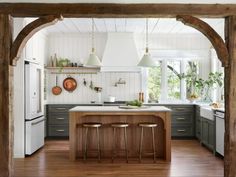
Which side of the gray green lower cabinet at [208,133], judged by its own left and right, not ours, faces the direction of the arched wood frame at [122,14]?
front

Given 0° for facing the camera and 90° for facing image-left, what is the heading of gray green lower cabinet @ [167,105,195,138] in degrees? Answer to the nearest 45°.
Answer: approximately 0°

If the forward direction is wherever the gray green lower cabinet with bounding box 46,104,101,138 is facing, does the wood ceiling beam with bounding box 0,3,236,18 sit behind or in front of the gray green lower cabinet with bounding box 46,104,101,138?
in front

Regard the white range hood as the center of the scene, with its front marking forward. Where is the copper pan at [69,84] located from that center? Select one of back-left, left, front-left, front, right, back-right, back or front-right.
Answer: right

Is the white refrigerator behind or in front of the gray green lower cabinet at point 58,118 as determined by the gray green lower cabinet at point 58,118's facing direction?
in front

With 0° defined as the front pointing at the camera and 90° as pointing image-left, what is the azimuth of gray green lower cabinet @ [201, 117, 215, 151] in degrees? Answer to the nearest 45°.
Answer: approximately 45°

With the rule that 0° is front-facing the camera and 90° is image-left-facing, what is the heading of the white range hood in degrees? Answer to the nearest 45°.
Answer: approximately 0°
